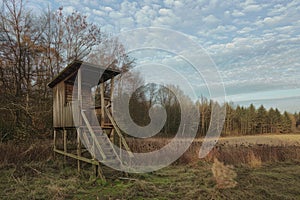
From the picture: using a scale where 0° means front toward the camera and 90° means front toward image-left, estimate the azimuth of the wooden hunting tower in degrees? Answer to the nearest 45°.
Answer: approximately 315°
